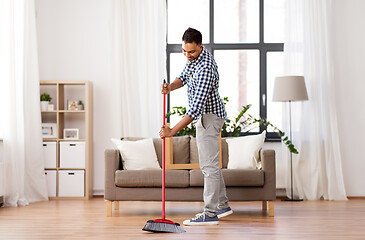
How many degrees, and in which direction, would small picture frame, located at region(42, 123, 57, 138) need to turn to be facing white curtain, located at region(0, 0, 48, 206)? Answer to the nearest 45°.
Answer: approximately 45° to its right

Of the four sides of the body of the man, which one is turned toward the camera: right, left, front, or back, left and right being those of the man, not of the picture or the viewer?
left

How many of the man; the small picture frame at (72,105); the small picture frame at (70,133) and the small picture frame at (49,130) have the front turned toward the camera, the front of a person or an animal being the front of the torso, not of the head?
3

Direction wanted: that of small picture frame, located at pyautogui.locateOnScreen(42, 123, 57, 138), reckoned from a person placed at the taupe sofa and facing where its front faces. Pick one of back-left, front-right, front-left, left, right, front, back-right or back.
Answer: back-right

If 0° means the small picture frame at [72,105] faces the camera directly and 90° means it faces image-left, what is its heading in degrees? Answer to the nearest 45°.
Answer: approximately 0°

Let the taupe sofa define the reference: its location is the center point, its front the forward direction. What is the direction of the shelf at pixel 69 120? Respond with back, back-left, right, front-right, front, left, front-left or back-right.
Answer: back-right

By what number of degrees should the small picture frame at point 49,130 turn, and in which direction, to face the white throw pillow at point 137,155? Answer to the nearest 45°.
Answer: approximately 45° to its left

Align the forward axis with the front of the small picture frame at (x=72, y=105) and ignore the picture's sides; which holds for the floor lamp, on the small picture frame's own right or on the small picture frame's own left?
on the small picture frame's own left
